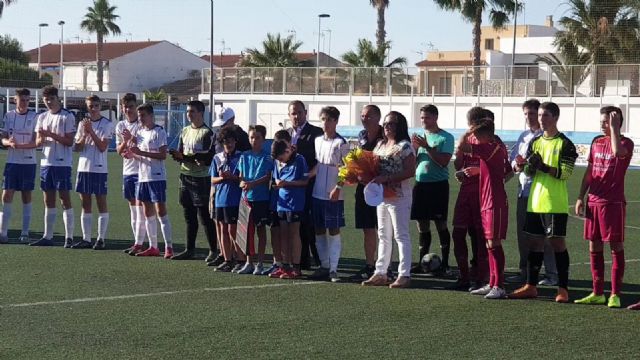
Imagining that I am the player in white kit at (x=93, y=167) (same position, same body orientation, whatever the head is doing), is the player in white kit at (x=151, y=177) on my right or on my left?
on my left

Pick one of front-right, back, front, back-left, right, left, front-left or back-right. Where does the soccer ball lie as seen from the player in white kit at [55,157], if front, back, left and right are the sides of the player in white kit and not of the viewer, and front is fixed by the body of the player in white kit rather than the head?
left

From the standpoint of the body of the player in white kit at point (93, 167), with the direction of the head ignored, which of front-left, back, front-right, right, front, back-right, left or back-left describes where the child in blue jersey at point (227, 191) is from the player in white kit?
left

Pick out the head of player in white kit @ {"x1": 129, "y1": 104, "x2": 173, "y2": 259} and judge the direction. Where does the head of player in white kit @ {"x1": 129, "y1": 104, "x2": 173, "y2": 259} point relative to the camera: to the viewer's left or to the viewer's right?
to the viewer's left

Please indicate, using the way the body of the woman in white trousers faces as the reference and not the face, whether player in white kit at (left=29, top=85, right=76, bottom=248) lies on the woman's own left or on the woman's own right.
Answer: on the woman's own right

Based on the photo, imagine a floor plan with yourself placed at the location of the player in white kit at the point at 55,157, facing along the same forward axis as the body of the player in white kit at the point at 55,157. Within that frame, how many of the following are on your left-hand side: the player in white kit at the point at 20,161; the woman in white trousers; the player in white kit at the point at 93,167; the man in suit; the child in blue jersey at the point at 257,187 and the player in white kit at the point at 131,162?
5

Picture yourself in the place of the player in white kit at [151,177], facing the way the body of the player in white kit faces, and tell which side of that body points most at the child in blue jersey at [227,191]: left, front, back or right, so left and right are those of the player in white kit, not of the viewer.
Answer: left

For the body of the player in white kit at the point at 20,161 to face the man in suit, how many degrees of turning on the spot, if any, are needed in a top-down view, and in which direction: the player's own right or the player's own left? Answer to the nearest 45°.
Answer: approximately 45° to the player's own left

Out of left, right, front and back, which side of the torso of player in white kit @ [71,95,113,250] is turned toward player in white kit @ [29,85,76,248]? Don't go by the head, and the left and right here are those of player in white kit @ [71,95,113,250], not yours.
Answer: right

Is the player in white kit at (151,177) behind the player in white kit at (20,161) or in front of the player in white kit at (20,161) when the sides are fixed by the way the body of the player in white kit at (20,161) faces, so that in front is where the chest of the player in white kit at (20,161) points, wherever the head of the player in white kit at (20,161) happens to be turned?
in front

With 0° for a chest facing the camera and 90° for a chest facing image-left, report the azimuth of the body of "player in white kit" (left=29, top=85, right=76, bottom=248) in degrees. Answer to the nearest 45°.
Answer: approximately 45°

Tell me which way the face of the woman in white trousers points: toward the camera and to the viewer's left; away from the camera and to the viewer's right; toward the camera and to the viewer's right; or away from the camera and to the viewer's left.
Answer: toward the camera and to the viewer's left

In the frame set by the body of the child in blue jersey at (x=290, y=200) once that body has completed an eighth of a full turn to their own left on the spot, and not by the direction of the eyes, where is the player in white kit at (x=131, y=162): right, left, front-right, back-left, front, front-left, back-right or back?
back-right

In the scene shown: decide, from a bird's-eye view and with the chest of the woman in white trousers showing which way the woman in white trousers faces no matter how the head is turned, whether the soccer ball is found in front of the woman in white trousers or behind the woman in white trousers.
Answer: behind

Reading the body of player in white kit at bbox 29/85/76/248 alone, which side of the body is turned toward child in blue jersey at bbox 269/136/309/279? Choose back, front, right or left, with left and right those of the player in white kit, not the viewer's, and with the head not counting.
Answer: left

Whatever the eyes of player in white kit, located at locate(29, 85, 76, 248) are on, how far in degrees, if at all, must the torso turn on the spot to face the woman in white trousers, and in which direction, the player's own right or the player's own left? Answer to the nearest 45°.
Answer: approximately 90° to the player's own left
